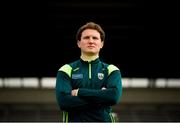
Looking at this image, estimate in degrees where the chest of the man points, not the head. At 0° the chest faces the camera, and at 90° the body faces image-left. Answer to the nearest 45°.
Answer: approximately 0°
